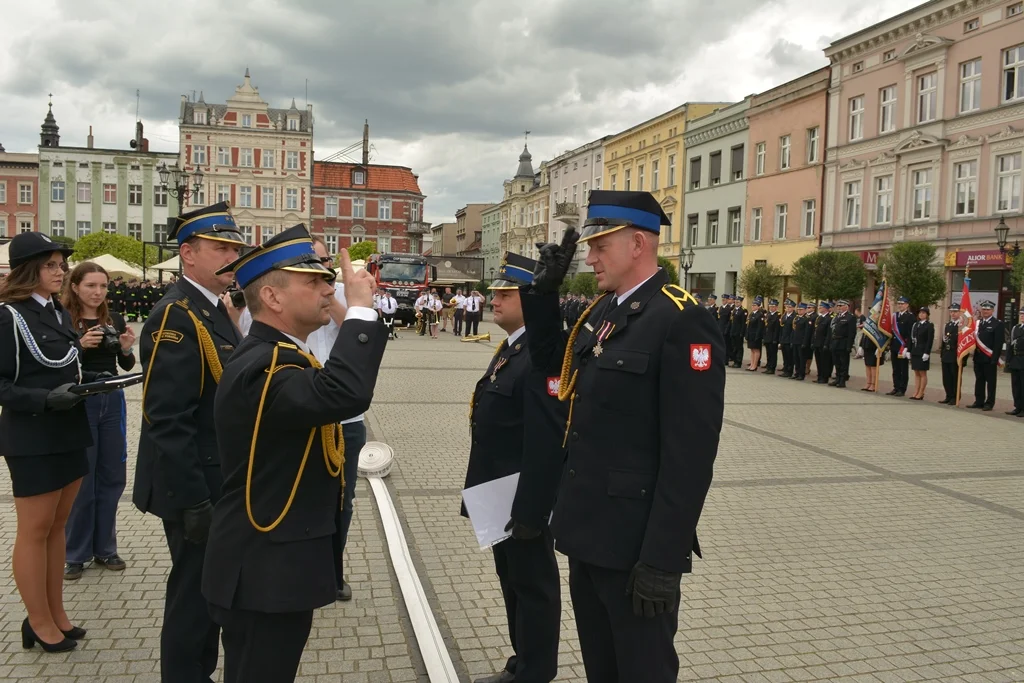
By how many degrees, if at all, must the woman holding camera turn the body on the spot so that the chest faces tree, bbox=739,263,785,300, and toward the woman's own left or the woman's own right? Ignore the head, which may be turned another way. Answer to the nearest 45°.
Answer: approximately 90° to the woman's own left

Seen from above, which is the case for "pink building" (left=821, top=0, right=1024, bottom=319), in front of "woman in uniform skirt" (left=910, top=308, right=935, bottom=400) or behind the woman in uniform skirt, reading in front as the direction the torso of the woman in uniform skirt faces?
behind

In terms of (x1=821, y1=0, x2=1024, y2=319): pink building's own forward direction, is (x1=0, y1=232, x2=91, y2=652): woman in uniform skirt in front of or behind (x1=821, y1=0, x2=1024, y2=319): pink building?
in front

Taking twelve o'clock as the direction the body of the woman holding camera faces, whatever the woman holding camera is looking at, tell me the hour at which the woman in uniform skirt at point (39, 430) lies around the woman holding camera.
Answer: The woman in uniform skirt is roughly at 2 o'clock from the woman holding camera.

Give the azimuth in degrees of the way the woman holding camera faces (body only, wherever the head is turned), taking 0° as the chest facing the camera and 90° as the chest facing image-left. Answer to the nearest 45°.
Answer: approximately 315°

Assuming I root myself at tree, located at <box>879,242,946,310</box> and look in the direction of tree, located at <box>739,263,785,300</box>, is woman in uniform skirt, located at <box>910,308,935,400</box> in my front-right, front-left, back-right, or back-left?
back-left

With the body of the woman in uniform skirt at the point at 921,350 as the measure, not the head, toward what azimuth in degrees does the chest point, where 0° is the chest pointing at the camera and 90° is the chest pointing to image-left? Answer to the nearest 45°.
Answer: approximately 45°

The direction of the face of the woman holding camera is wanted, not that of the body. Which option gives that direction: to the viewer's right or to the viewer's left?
to the viewer's right

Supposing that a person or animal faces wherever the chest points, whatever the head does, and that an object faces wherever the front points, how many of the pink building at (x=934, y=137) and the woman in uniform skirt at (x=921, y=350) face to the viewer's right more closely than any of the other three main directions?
0

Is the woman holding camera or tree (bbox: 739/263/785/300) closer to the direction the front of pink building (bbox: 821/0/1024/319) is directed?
the woman holding camera

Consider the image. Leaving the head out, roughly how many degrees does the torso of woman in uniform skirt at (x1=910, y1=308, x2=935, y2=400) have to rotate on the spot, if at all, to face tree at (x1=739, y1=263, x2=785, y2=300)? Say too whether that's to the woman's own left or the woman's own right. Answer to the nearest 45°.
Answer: approximately 135° to the woman's own right

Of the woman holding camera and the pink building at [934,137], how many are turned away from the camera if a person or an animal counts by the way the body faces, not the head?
0

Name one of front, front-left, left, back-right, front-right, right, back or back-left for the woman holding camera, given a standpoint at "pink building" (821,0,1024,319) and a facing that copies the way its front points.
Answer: front-left
